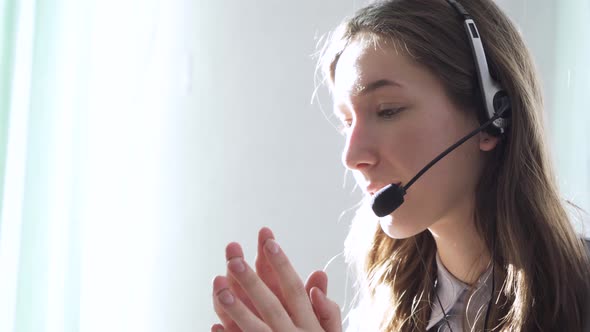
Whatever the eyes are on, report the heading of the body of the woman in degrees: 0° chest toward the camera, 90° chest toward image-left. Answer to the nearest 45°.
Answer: approximately 45°

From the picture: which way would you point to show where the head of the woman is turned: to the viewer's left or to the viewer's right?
to the viewer's left
